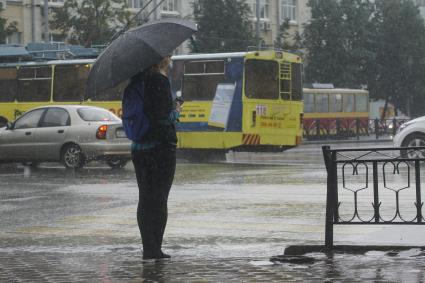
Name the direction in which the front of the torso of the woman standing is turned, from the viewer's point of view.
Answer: to the viewer's right

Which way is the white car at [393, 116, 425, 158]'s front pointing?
to the viewer's left

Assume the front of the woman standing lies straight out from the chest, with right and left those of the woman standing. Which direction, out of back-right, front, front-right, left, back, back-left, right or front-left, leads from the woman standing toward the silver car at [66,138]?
left

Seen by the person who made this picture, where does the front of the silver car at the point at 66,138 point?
facing away from the viewer and to the left of the viewer

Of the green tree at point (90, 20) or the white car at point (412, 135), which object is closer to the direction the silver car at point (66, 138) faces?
the green tree

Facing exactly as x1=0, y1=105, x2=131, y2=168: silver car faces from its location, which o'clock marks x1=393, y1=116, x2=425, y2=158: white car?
x1=393, y1=116, x2=425, y2=158: white car is roughly at 5 o'clock from x1=0, y1=105, x2=131, y2=168: silver car.

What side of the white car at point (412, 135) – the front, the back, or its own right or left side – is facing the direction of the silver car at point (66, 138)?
front

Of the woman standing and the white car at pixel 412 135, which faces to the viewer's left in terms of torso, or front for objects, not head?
the white car

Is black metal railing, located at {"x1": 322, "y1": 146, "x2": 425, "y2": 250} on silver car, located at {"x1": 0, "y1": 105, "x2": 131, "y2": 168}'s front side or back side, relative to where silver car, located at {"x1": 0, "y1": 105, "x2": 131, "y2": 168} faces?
on the back side
